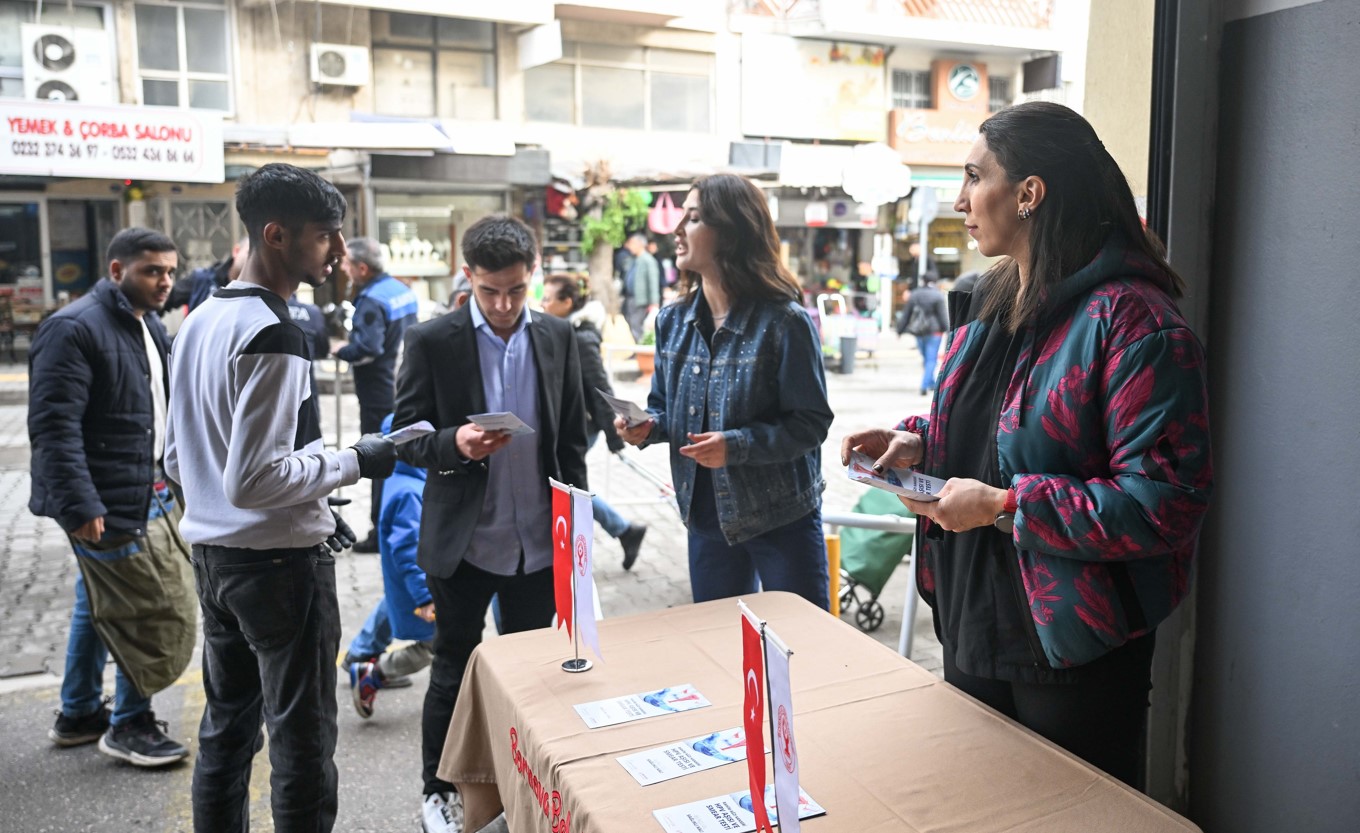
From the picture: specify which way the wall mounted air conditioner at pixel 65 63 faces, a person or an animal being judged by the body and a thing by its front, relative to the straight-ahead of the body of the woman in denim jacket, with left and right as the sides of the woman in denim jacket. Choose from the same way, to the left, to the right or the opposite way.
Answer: to the left

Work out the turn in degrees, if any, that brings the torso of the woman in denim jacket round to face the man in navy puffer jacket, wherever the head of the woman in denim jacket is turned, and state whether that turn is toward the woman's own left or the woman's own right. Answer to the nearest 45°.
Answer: approximately 45° to the woman's own right
